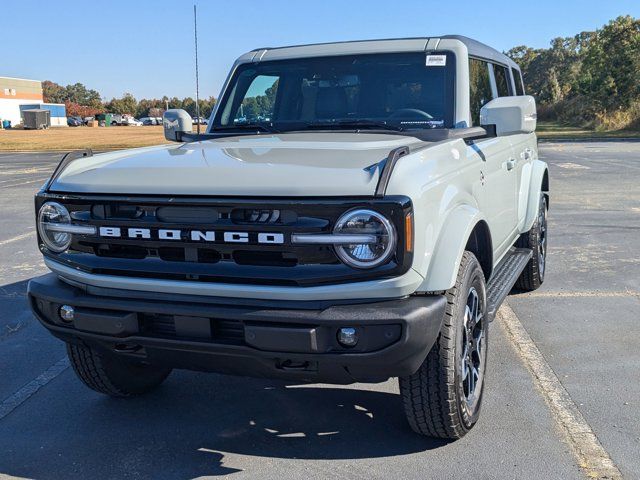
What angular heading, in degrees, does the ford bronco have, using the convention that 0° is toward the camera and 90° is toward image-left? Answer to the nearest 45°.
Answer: approximately 45°
